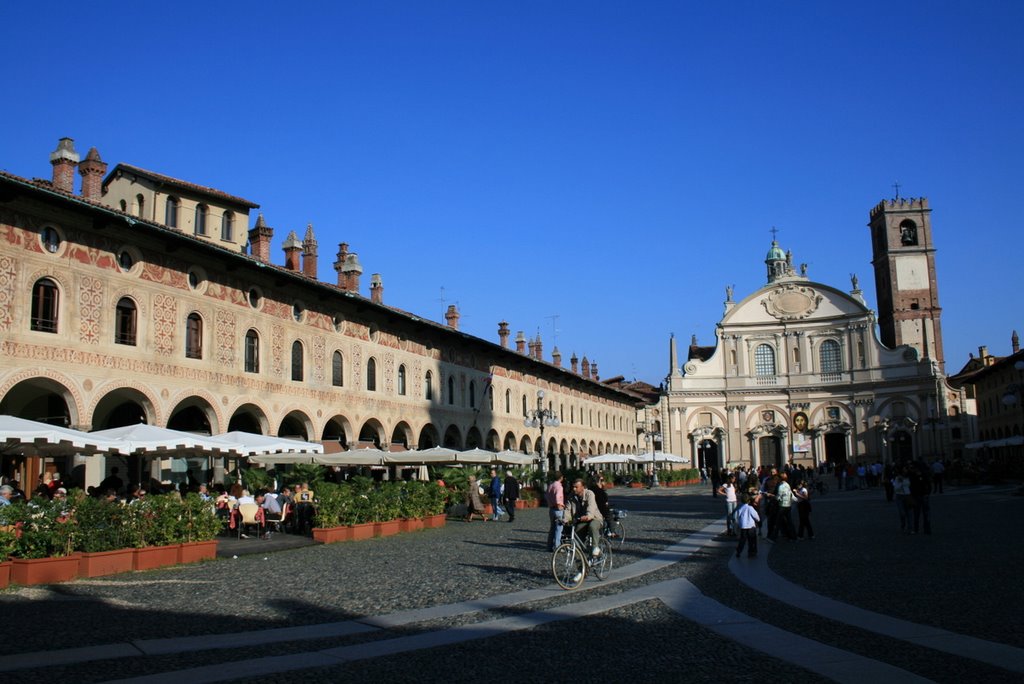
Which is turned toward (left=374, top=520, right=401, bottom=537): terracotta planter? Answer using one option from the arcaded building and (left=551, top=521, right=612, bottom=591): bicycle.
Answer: the arcaded building

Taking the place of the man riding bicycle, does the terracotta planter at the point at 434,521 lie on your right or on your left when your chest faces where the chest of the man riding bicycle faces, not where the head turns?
on your right

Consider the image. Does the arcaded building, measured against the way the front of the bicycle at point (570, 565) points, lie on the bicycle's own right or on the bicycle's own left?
on the bicycle's own right

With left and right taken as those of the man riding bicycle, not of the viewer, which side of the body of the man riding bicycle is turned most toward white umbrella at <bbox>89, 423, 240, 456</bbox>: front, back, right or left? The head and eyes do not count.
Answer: right

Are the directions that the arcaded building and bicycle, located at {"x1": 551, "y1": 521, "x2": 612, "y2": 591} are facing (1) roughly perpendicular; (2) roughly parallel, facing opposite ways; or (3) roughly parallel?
roughly perpendicular

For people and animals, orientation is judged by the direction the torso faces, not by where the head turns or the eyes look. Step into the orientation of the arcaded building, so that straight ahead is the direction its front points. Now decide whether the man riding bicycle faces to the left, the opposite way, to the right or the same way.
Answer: to the right

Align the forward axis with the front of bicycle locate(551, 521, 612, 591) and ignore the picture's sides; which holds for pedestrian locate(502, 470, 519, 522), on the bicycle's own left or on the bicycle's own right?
on the bicycle's own right

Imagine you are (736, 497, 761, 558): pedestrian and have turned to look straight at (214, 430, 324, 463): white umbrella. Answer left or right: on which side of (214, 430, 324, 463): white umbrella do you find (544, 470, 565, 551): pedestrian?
left
